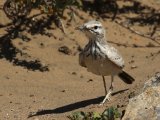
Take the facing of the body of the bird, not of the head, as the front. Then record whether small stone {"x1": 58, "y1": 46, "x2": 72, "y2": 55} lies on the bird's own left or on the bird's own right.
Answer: on the bird's own right

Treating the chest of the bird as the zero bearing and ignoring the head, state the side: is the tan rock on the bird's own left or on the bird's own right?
on the bird's own left

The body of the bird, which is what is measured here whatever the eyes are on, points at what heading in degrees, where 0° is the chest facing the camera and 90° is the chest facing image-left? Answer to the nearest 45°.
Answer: approximately 45°
